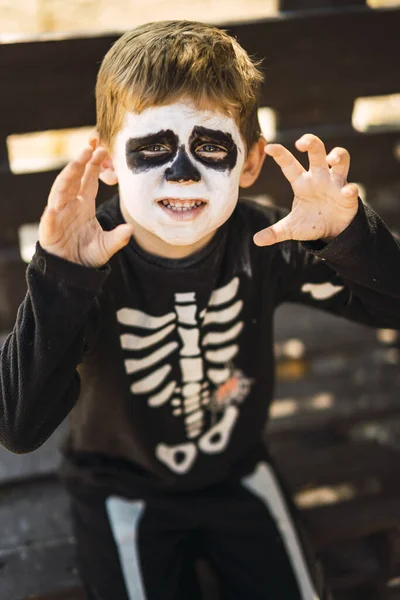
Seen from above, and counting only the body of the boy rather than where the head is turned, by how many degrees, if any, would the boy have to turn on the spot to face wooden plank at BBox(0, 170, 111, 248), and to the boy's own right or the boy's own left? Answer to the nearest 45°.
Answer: approximately 135° to the boy's own right

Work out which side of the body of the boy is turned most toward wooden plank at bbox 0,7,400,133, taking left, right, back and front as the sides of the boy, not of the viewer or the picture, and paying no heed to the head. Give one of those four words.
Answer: back

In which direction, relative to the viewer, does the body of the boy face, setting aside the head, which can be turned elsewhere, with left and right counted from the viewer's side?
facing the viewer

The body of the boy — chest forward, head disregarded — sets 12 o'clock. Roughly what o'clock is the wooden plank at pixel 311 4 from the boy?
The wooden plank is roughly at 7 o'clock from the boy.

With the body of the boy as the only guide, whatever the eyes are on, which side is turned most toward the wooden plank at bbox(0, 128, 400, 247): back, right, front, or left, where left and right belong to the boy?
back
